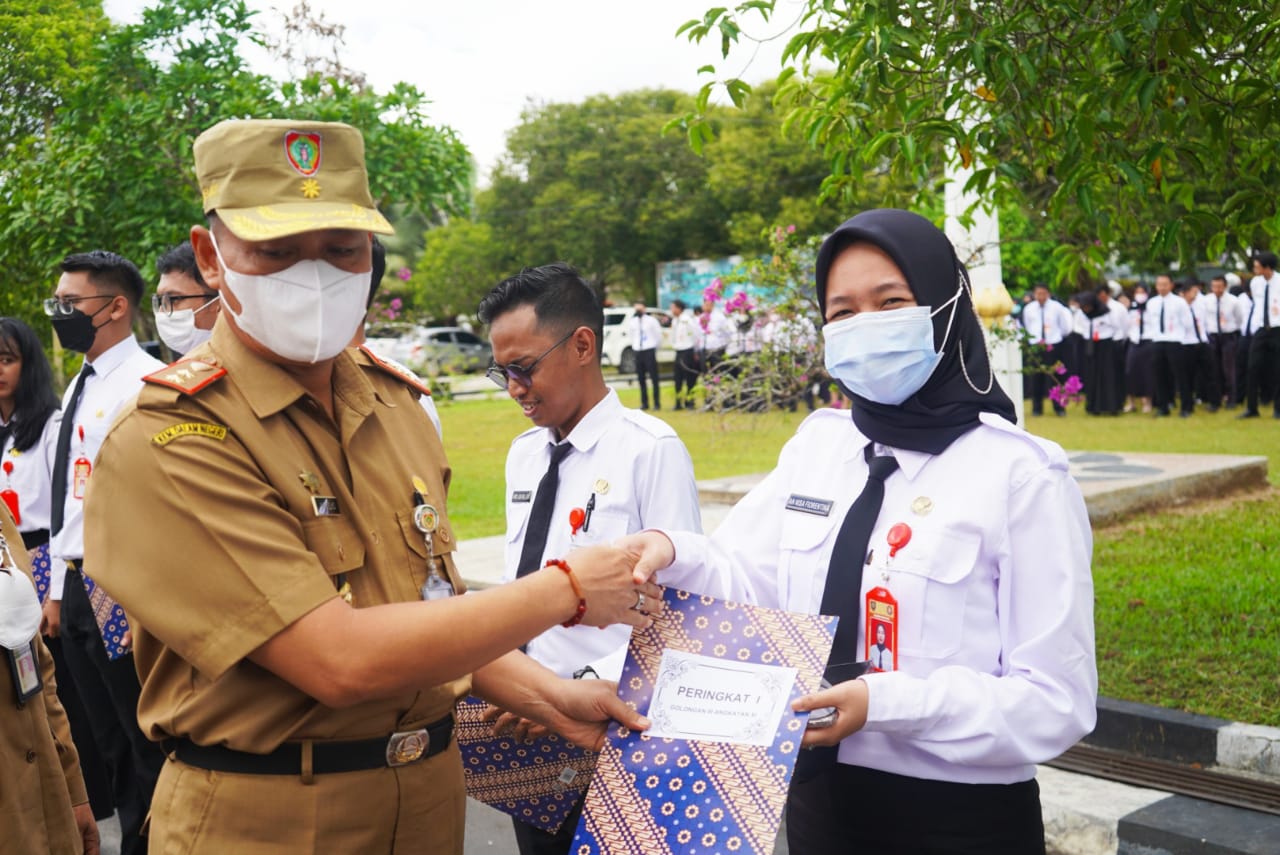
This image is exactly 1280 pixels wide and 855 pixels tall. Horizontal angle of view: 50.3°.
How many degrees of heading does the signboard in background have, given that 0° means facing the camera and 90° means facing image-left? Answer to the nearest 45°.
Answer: approximately 0°

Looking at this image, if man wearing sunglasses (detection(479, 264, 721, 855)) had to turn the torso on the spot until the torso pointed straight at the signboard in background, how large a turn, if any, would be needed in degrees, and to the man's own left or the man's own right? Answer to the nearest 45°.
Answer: approximately 135° to the man's own right

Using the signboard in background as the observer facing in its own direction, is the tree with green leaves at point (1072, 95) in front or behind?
in front

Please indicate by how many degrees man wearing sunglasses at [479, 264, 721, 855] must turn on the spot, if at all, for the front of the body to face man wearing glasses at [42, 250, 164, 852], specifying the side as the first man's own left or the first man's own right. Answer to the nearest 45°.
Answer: approximately 90° to the first man's own right

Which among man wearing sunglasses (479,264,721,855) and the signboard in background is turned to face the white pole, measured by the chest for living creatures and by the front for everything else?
the signboard in background
